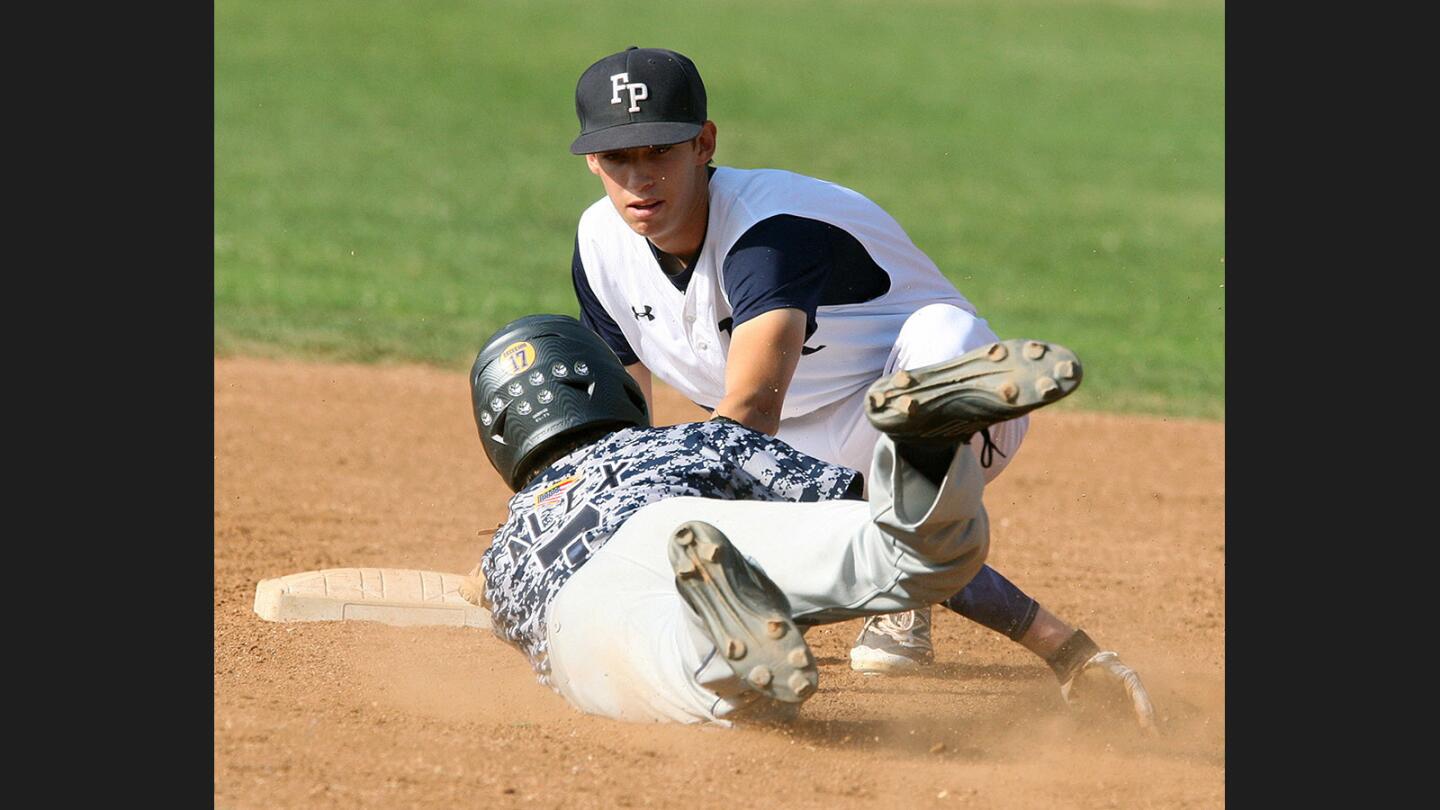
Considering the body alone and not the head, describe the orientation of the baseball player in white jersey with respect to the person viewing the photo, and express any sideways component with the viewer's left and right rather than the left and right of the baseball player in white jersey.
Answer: facing the viewer and to the left of the viewer

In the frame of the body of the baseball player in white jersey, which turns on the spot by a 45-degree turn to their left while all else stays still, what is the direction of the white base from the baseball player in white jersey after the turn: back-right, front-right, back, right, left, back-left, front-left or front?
right
